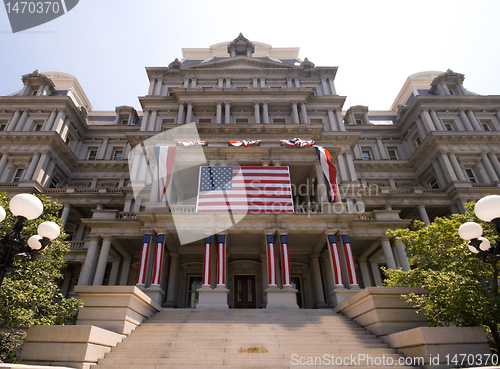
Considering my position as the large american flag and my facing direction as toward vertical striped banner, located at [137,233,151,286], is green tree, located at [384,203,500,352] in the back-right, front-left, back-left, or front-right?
back-left

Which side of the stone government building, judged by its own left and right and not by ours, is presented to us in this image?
front

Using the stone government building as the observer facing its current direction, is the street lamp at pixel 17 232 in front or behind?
in front

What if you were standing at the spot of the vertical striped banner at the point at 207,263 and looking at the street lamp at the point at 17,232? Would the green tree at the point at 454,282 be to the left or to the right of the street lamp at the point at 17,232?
left

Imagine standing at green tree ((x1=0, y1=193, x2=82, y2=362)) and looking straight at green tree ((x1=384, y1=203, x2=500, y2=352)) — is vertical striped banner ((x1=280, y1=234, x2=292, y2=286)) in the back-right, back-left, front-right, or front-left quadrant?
front-left

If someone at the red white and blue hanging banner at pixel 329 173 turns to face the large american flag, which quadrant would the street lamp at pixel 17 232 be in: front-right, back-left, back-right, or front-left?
front-left

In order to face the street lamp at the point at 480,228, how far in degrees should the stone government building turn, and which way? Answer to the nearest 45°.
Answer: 0° — it already faces it
